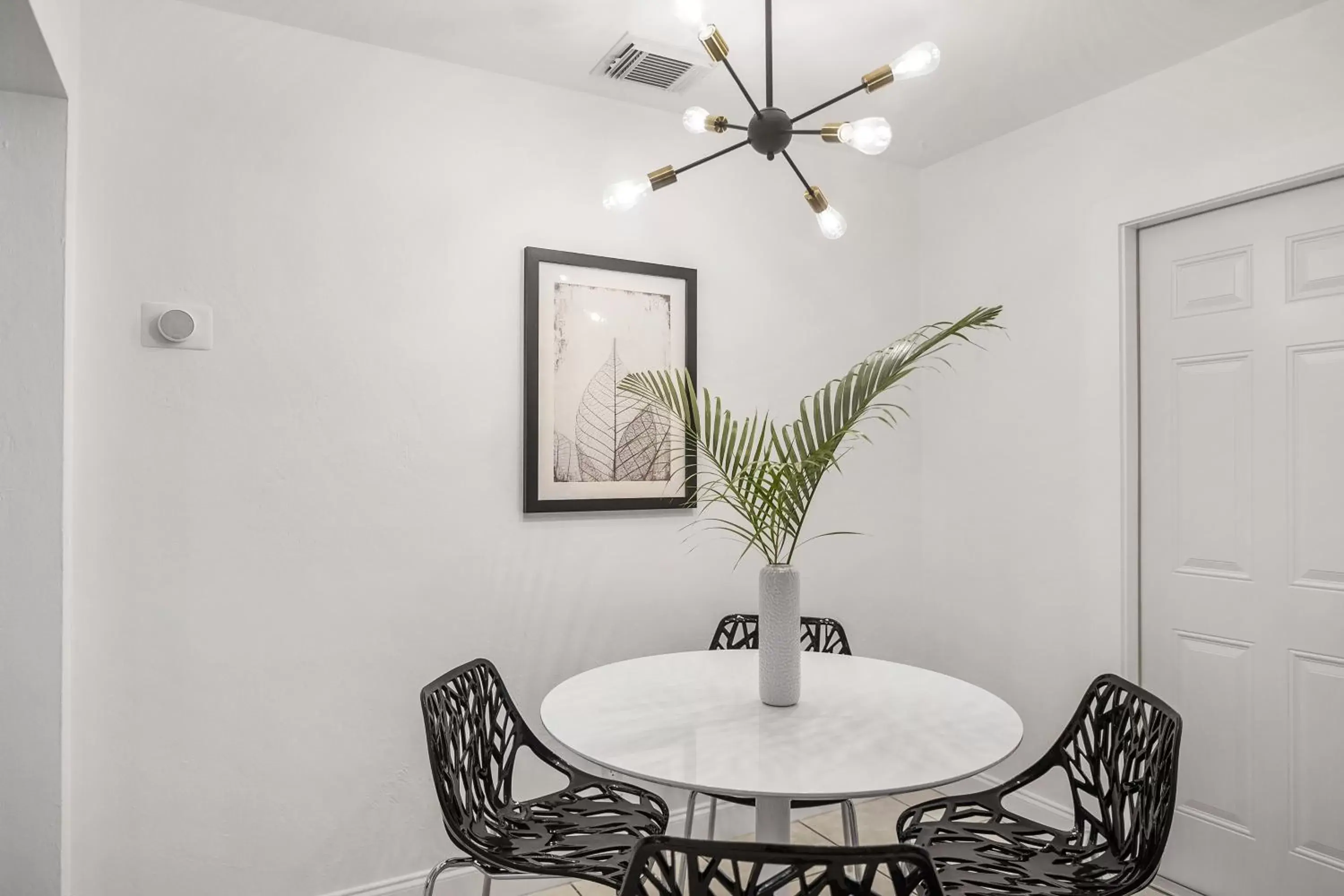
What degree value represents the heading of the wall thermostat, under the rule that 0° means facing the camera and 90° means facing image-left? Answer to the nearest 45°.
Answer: approximately 0°

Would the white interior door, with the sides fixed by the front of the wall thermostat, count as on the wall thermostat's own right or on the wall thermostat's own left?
on the wall thermostat's own left

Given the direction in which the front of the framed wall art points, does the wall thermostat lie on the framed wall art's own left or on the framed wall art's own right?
on the framed wall art's own right

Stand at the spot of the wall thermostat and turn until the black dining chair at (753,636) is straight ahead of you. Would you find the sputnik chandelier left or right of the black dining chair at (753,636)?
right

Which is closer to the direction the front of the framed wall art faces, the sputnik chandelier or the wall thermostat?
the sputnik chandelier

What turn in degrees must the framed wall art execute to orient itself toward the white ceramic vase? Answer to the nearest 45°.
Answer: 0° — it already faces it

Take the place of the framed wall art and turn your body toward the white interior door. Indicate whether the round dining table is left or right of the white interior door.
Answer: right

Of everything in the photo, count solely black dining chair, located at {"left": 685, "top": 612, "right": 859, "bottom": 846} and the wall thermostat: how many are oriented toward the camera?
2

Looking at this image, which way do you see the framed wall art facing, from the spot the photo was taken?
facing the viewer and to the right of the viewer
